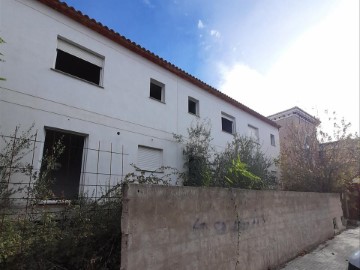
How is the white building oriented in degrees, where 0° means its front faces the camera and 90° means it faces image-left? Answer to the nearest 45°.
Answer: approximately 315°

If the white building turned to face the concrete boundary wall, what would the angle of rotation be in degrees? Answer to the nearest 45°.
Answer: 0° — it already faces it

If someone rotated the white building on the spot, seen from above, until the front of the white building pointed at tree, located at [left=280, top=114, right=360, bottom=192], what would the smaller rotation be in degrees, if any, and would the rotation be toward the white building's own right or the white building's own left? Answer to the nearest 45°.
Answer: approximately 45° to the white building's own left

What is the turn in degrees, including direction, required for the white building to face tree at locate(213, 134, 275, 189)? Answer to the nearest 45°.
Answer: approximately 45° to its left
